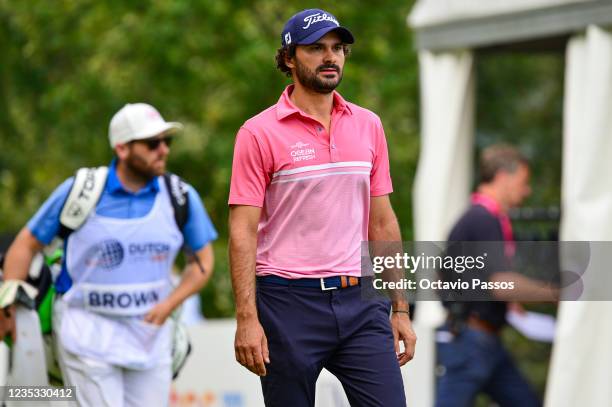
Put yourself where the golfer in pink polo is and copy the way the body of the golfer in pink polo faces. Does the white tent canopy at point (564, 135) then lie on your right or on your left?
on your left

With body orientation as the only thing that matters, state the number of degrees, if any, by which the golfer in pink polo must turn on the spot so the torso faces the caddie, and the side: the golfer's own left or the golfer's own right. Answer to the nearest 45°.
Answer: approximately 180°

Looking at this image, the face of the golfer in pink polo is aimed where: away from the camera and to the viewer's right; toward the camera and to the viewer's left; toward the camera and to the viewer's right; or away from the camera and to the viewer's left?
toward the camera and to the viewer's right

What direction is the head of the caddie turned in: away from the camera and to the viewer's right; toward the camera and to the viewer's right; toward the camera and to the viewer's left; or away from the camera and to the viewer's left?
toward the camera and to the viewer's right

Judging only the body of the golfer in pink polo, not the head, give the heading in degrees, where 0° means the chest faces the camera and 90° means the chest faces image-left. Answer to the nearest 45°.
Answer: approximately 315°
